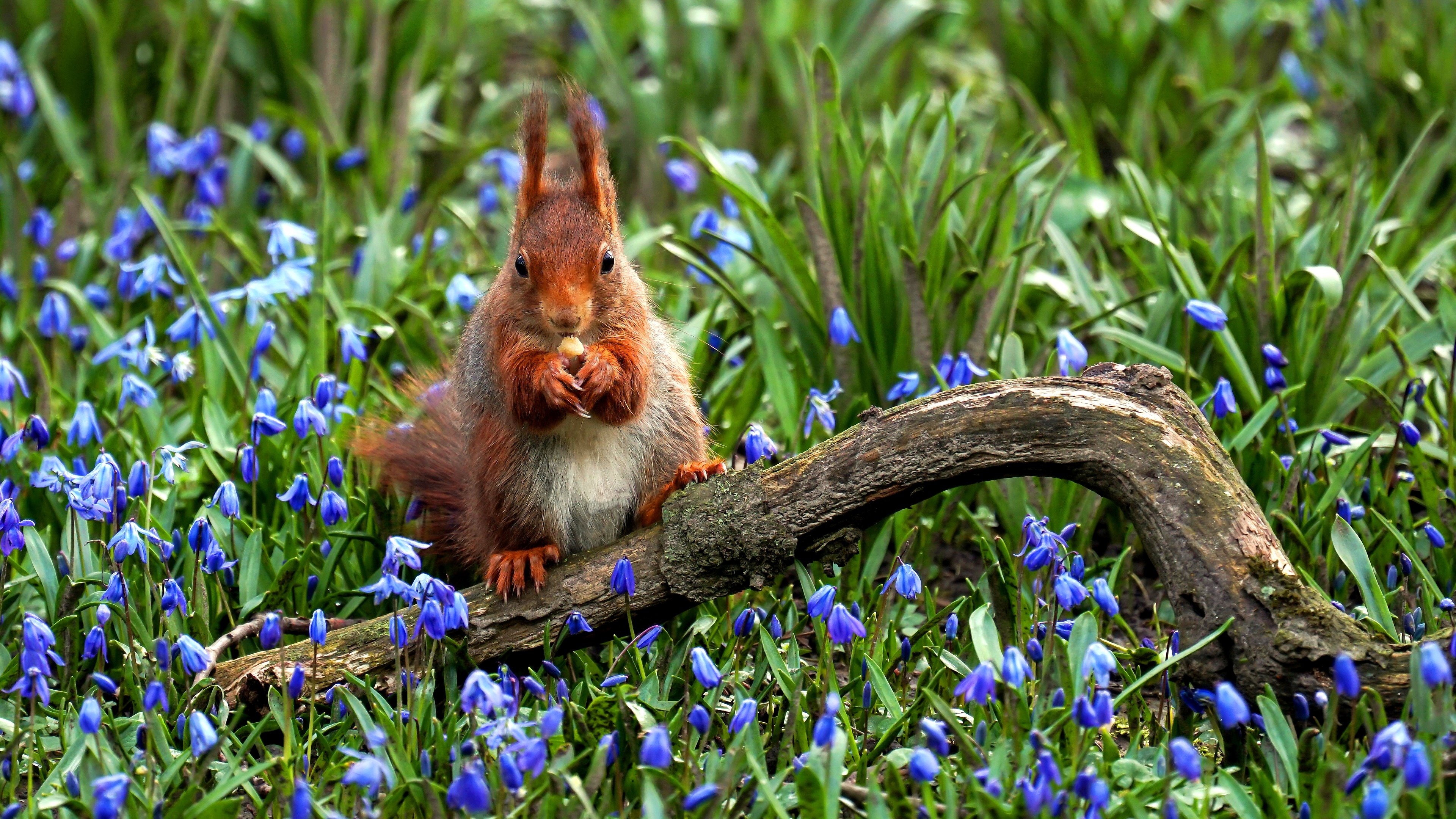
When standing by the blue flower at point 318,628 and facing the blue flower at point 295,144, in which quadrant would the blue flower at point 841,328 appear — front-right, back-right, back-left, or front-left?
front-right

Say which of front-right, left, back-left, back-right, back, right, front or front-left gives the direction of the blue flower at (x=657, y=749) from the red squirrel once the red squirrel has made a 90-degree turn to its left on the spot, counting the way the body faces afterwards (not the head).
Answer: right

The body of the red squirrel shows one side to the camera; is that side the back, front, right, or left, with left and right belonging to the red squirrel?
front

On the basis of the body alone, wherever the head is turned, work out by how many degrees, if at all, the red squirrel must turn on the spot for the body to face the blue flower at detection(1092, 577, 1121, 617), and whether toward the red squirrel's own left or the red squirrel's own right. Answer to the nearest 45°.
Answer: approximately 45° to the red squirrel's own left

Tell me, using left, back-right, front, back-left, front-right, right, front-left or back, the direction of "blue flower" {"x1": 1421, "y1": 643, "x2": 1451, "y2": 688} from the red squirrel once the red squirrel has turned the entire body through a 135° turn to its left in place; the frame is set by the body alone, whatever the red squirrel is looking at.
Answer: right

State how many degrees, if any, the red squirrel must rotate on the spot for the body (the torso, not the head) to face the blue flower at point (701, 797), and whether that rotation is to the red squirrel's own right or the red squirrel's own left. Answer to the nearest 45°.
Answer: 0° — it already faces it

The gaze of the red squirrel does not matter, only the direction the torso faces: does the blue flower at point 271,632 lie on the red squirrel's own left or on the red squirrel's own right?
on the red squirrel's own right

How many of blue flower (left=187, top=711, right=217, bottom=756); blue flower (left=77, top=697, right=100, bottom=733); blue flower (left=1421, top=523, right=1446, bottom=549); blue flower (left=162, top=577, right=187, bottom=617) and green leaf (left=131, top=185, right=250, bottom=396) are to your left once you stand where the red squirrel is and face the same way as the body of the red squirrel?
1

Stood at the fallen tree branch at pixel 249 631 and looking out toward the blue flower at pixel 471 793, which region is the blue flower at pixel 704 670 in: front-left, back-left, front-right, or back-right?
front-left

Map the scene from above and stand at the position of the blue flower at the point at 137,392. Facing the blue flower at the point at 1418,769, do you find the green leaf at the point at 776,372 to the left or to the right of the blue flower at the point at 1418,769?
left

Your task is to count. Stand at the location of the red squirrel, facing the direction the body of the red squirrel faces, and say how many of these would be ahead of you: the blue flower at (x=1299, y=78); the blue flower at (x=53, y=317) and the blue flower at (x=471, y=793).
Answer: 1

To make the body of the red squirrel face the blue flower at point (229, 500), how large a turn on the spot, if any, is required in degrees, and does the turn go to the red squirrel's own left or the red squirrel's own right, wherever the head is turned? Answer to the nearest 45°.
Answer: approximately 90° to the red squirrel's own right

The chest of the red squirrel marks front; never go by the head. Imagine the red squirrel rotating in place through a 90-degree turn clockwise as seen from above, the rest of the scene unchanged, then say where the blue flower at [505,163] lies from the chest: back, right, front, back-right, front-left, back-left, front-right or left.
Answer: right

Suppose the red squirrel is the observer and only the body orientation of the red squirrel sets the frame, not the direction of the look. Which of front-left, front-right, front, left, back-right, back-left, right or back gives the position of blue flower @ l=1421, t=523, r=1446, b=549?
left

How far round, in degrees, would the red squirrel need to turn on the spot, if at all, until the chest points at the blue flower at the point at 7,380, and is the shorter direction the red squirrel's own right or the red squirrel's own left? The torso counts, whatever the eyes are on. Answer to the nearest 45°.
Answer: approximately 135° to the red squirrel's own right

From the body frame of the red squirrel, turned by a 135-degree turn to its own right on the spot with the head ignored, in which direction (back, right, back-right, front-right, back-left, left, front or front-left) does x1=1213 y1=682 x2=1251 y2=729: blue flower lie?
back

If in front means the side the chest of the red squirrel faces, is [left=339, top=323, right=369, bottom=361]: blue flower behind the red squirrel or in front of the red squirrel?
behind

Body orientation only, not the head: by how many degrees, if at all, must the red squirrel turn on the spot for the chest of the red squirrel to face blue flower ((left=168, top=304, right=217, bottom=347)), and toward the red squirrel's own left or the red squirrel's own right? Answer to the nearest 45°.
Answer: approximately 135° to the red squirrel's own right

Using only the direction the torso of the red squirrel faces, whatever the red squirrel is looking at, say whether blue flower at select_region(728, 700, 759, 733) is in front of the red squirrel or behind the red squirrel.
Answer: in front

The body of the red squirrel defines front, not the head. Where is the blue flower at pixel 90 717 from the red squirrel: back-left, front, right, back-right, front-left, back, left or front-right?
front-right
